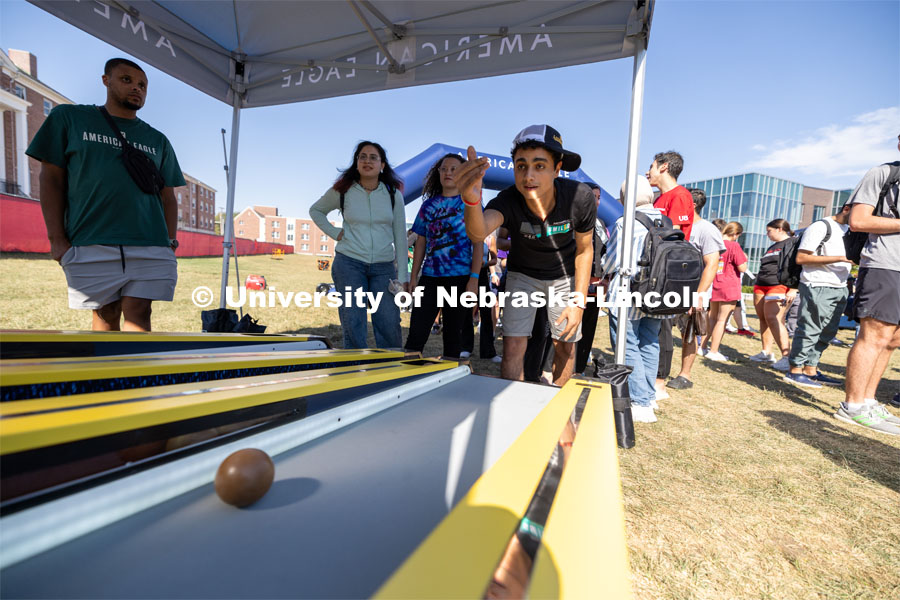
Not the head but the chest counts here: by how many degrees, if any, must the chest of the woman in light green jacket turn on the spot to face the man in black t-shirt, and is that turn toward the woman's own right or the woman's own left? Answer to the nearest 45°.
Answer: approximately 45° to the woman's own left

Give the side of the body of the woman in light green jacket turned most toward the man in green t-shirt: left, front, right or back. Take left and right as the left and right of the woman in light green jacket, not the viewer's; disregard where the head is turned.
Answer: right

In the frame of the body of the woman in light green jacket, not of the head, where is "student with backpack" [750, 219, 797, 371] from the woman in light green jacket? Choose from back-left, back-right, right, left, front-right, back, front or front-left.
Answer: left

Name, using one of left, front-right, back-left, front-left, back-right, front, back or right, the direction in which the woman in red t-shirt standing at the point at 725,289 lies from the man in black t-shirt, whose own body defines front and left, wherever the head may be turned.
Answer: back-left

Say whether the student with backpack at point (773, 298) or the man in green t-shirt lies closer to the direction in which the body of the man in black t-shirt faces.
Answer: the man in green t-shirt

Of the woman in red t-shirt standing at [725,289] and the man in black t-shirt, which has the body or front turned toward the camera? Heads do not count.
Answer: the man in black t-shirt

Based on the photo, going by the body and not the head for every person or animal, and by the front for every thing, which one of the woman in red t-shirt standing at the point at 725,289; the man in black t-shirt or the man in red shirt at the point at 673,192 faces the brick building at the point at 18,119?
the man in red shirt

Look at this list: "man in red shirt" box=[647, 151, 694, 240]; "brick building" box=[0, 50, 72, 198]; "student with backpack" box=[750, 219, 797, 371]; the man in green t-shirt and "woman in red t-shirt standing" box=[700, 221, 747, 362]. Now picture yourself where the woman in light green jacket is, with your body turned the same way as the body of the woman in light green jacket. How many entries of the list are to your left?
3

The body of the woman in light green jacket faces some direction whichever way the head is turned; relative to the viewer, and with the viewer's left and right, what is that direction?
facing the viewer

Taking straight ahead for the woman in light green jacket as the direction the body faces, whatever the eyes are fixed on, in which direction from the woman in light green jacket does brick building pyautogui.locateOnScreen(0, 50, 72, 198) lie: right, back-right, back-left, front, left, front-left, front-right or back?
back-right

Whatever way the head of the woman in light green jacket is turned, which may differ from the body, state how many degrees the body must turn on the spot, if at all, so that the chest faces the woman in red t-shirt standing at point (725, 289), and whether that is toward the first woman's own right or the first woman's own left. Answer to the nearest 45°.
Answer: approximately 90° to the first woman's own left

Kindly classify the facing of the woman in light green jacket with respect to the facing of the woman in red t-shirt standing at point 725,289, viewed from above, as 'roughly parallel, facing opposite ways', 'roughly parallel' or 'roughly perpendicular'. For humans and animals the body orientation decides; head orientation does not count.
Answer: roughly perpendicular

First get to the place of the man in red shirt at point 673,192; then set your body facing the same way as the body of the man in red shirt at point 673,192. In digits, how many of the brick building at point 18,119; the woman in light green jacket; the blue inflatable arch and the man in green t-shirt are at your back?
0
